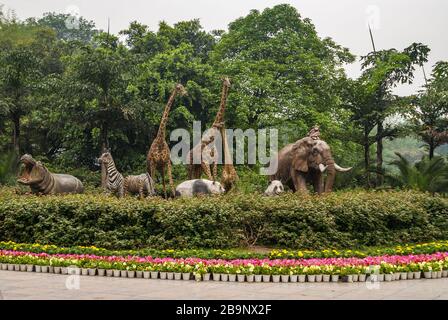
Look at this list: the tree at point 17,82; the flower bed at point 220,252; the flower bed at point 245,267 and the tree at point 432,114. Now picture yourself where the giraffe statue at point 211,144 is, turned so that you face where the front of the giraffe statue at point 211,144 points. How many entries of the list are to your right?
2

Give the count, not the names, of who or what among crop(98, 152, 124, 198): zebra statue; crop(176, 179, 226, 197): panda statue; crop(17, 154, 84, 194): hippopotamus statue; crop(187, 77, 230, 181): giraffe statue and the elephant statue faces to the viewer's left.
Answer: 2

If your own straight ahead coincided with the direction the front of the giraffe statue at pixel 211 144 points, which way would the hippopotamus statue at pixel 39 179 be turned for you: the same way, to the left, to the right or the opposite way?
the opposite way

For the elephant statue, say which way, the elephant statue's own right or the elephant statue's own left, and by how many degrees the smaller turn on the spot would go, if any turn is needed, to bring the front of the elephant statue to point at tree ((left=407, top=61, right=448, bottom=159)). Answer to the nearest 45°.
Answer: approximately 90° to the elephant statue's own left

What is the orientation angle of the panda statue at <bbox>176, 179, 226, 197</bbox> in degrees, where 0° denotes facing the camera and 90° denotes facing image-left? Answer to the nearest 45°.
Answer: approximately 270°

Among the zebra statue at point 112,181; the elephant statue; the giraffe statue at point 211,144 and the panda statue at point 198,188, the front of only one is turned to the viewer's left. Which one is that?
the zebra statue

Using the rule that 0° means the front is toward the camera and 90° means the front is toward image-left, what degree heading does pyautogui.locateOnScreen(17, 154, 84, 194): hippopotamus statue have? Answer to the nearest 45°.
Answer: approximately 90°

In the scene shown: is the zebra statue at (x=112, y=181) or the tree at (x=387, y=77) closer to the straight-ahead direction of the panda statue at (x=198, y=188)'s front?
the tree

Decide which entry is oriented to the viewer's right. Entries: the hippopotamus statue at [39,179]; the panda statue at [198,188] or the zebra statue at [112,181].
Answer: the panda statue at [198,188]
